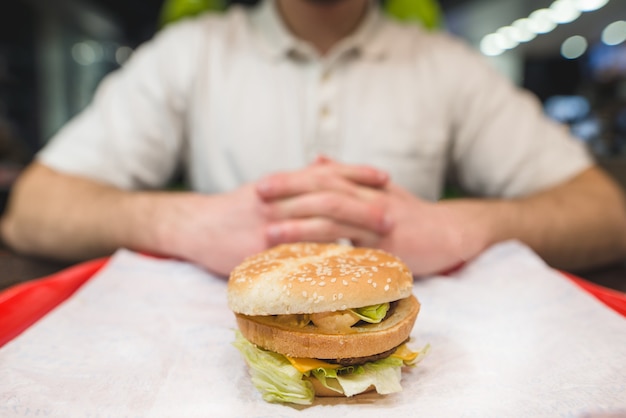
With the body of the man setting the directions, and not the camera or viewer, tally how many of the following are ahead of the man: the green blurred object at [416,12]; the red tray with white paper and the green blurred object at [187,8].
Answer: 1

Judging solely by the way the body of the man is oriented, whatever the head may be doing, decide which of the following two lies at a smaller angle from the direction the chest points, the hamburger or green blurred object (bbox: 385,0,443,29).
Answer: the hamburger

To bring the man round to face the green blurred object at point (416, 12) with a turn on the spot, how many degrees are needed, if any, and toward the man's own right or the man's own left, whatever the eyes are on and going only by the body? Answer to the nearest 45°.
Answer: approximately 135° to the man's own left

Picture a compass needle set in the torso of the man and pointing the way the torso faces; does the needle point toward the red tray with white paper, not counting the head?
yes

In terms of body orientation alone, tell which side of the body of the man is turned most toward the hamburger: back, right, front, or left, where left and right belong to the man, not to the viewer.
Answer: front

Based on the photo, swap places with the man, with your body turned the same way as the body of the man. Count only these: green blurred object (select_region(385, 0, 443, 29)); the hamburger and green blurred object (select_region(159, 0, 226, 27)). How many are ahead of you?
1

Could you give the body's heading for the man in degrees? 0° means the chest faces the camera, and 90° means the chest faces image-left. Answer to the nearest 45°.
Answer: approximately 0°

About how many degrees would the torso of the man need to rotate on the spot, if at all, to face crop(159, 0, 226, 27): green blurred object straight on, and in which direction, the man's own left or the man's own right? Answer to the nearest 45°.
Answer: approximately 135° to the man's own right
